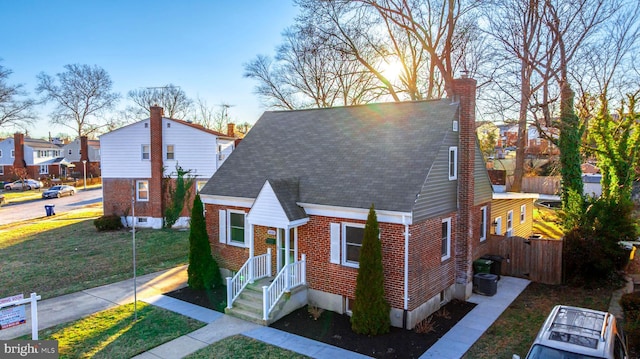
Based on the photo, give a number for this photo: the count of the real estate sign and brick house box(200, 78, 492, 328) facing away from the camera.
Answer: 0

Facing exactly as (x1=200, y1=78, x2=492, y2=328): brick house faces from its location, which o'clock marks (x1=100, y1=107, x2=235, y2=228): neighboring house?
The neighboring house is roughly at 3 o'clock from the brick house.

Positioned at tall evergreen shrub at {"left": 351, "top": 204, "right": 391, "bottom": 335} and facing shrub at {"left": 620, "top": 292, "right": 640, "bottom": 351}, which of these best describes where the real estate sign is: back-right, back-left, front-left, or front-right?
back-right

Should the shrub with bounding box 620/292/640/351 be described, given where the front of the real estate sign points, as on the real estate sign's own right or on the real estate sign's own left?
on the real estate sign's own left

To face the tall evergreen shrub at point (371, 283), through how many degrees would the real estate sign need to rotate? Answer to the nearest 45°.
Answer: approximately 45° to its left

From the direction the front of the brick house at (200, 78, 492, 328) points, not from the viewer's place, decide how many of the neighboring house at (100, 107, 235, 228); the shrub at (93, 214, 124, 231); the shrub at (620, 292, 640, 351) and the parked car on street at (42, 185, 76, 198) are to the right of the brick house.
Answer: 3

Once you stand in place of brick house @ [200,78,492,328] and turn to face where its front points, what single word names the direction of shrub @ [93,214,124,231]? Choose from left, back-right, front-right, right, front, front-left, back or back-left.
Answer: right

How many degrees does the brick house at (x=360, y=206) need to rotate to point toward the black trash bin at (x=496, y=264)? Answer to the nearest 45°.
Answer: approximately 135° to its left

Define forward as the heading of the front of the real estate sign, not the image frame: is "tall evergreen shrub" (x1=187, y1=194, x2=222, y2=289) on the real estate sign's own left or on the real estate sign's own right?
on the real estate sign's own left

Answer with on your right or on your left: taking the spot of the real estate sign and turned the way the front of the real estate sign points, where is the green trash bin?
on your left

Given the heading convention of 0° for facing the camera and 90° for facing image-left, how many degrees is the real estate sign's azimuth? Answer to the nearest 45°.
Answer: approximately 0°

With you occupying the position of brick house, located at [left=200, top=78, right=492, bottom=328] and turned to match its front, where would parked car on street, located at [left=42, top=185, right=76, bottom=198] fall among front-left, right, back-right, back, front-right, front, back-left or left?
right
